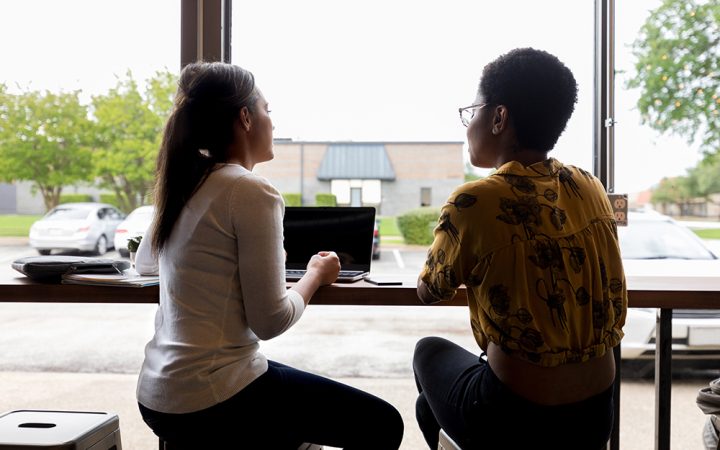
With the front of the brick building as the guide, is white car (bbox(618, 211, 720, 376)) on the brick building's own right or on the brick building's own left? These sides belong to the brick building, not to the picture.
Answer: on the brick building's own left

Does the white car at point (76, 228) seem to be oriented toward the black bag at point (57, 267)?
no

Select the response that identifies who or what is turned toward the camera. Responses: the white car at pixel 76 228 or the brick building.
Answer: the brick building

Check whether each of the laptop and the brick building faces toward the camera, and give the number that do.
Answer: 2

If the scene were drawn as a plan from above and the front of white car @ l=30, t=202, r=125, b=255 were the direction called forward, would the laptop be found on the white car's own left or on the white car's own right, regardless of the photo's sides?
on the white car's own right

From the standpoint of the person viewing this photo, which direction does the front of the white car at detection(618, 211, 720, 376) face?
facing the viewer and to the right of the viewer

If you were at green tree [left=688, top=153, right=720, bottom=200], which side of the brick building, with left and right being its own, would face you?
left

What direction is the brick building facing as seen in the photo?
toward the camera

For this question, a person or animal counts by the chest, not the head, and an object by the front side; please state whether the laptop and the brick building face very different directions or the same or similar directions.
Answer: same or similar directions

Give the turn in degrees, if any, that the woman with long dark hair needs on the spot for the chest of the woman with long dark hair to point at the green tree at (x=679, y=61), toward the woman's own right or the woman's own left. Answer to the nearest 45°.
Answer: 0° — they already face it

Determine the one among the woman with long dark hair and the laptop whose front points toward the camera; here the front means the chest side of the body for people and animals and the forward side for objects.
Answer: the laptop

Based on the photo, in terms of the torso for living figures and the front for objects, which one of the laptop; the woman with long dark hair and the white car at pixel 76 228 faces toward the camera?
the laptop
